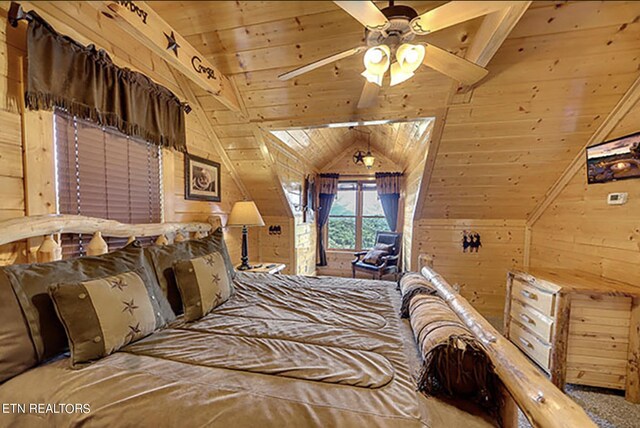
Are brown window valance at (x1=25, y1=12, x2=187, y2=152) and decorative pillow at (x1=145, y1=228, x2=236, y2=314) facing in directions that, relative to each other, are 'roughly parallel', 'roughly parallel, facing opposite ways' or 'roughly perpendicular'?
roughly parallel

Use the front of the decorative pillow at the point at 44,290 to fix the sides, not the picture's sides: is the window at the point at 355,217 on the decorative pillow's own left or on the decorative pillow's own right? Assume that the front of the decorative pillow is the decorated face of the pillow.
on the decorative pillow's own left

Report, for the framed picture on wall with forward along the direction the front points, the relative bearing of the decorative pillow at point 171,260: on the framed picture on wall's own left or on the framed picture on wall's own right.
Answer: on the framed picture on wall's own right

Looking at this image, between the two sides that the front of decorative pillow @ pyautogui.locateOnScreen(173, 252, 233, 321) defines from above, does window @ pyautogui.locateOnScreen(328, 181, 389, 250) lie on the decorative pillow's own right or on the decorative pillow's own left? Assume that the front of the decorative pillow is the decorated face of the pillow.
on the decorative pillow's own left

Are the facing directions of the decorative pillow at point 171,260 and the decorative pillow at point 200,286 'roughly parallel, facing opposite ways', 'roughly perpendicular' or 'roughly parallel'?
roughly parallel

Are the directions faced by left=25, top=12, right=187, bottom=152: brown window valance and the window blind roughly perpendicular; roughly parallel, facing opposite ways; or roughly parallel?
roughly parallel

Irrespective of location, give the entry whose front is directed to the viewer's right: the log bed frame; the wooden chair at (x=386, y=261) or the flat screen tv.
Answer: the log bed frame

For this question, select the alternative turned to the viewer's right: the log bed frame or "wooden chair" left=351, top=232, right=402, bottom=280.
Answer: the log bed frame

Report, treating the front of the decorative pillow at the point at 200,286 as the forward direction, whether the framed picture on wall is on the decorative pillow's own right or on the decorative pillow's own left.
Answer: on the decorative pillow's own left

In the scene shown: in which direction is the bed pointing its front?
to the viewer's right

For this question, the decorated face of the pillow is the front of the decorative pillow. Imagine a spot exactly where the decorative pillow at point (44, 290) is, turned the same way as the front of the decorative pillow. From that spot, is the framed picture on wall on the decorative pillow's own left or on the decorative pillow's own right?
on the decorative pillow's own left

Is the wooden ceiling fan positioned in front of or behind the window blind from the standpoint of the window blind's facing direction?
in front

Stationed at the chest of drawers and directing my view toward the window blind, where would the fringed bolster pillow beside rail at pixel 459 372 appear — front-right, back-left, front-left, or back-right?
front-left

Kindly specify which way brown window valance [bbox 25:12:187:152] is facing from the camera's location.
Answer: facing the viewer and to the right of the viewer

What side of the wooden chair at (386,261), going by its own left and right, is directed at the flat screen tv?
left

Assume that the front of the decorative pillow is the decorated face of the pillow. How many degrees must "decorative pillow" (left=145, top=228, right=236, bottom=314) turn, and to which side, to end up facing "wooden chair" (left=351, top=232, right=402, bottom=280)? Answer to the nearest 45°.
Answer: approximately 90° to its left
